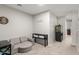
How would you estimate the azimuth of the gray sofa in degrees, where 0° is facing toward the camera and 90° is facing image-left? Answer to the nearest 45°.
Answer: approximately 315°

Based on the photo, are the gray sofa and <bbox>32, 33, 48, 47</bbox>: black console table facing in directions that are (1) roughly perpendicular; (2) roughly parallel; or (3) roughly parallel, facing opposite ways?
roughly perpendicular

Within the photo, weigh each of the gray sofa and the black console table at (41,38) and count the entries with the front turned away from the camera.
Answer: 0

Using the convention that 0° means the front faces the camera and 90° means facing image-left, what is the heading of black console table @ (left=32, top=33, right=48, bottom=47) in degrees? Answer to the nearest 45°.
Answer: approximately 45°
